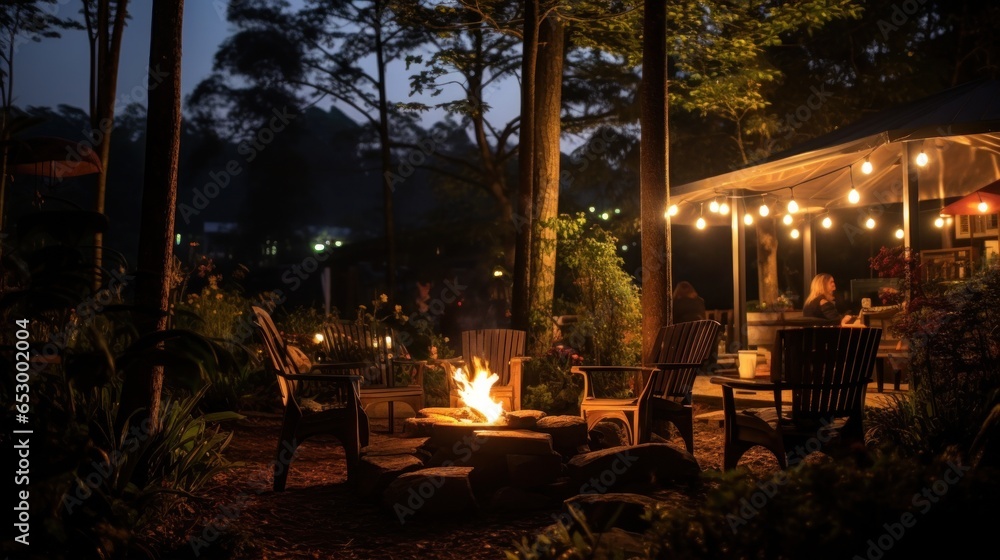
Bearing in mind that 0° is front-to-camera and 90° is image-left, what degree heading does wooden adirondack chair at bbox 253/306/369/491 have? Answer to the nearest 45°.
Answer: approximately 225°

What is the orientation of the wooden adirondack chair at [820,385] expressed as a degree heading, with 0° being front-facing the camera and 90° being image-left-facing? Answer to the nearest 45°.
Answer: approximately 135°

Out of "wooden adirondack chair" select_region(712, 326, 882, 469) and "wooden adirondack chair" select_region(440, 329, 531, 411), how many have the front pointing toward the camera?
1

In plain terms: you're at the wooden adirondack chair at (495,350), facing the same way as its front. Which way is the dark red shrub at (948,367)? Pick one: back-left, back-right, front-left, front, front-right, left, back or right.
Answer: front-left

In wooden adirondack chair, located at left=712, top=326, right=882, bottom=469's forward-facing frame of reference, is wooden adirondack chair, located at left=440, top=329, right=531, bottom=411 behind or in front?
in front

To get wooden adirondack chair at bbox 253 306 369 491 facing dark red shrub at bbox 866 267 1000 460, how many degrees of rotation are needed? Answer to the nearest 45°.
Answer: approximately 45° to its right

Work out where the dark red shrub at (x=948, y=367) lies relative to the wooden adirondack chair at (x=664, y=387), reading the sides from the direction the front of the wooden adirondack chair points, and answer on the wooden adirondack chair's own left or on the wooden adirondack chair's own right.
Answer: on the wooden adirondack chair's own left

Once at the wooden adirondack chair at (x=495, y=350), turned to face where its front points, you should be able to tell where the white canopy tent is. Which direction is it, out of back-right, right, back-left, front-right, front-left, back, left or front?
back-left

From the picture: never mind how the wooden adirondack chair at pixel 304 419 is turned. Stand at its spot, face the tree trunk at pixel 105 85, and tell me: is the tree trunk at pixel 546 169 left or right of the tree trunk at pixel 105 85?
right

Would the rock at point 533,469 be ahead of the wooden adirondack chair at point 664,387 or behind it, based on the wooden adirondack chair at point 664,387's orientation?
ahead

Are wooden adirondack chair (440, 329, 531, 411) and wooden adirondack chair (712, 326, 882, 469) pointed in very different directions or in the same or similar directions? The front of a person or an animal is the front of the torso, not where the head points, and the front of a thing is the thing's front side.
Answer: very different directions

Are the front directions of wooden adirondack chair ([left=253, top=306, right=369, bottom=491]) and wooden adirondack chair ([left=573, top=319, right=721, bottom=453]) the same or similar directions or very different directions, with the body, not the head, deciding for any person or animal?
very different directions
